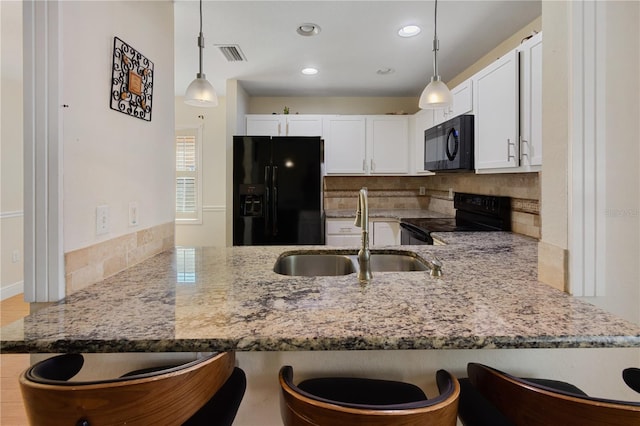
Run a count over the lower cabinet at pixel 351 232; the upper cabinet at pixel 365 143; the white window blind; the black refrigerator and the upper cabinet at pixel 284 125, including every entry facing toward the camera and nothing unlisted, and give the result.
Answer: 5

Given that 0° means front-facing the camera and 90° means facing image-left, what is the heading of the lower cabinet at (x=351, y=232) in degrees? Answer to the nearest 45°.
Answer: approximately 0°

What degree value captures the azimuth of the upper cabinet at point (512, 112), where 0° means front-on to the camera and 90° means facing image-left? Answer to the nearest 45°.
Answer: approximately 45°

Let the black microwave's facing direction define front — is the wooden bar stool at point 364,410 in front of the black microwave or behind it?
in front

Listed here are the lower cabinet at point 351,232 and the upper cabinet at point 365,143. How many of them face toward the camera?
2

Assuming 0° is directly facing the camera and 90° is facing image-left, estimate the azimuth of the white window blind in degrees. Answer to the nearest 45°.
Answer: approximately 0°

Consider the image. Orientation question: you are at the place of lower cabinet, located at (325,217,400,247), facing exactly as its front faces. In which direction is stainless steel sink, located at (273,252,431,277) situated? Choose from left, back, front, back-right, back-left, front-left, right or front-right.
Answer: front

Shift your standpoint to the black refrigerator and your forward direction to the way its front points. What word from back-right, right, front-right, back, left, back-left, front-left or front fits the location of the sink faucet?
front

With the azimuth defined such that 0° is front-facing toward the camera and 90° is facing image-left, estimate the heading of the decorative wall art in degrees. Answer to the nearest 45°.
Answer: approximately 315°

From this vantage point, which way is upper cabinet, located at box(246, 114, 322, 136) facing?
toward the camera

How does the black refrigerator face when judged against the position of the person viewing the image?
facing the viewer

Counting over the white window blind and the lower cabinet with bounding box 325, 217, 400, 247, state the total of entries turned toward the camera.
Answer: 2
